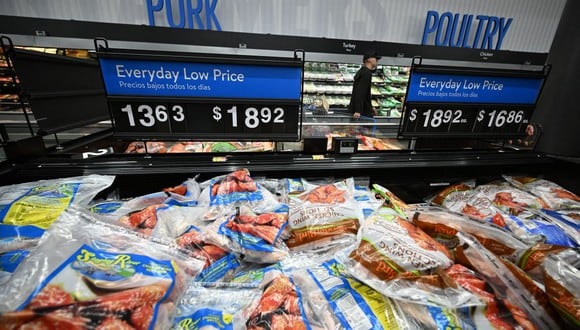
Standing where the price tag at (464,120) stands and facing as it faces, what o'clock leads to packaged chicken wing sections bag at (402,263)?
The packaged chicken wing sections bag is roughly at 12 o'clock from the price tag.

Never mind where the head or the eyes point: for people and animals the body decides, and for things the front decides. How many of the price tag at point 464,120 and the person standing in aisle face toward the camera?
1

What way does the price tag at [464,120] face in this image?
toward the camera

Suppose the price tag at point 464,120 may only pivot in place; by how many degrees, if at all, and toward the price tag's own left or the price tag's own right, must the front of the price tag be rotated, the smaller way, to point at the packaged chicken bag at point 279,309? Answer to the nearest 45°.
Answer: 0° — it already faces it

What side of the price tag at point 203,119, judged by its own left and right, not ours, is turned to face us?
front

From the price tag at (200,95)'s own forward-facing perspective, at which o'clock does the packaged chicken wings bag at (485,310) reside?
The packaged chicken wings bag is roughly at 11 o'clock from the price tag.

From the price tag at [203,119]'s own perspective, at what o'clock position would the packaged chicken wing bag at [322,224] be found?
The packaged chicken wing bag is roughly at 11 o'clock from the price tag.

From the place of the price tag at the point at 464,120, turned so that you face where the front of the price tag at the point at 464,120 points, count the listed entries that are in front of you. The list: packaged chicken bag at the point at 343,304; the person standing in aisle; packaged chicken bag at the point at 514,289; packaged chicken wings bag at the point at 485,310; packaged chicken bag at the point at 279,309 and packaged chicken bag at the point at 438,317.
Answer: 5

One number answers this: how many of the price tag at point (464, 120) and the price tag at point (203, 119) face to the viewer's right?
0

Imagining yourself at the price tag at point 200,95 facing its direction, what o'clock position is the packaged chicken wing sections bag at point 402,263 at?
The packaged chicken wing sections bag is roughly at 11 o'clock from the price tag.

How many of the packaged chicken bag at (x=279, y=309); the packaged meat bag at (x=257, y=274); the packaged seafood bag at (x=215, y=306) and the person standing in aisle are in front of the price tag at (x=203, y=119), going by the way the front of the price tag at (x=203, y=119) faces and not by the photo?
3

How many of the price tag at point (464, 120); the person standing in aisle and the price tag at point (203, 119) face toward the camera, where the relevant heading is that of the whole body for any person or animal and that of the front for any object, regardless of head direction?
2

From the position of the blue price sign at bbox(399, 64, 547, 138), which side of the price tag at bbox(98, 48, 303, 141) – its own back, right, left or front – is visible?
left

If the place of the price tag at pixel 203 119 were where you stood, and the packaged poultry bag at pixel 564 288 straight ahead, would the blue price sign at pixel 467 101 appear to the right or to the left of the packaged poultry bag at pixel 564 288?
left

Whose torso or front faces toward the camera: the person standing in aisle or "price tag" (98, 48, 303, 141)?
the price tag
